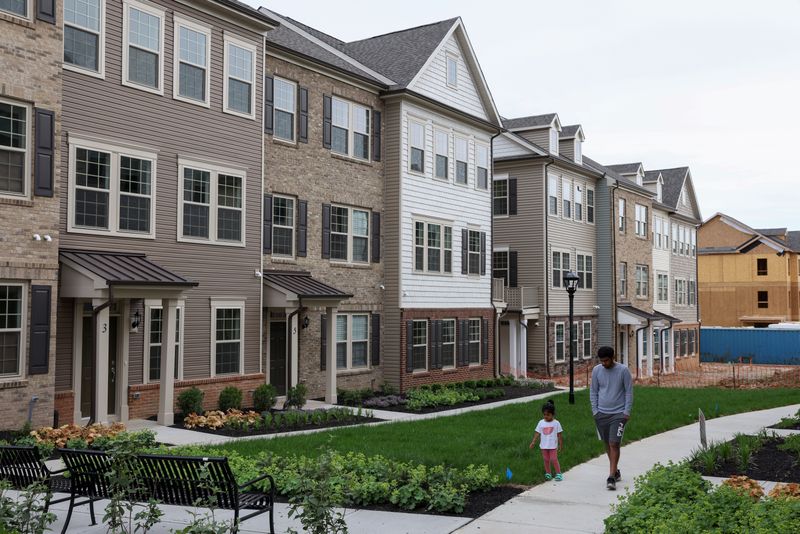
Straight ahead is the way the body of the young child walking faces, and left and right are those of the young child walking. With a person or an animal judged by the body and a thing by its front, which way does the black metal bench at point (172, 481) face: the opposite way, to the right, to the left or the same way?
the opposite way

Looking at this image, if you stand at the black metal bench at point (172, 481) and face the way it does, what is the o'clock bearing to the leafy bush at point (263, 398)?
The leafy bush is roughly at 11 o'clock from the black metal bench.

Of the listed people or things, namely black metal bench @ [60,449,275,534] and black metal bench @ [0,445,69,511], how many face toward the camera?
0

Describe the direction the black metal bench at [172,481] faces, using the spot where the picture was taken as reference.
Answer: facing away from the viewer and to the right of the viewer

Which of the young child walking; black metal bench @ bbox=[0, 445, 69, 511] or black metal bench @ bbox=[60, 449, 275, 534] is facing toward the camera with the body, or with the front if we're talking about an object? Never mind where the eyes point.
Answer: the young child walking

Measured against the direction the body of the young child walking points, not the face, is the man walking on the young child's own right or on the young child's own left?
on the young child's own left

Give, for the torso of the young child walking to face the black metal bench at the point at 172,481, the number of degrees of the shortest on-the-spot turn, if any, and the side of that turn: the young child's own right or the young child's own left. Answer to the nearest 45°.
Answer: approximately 45° to the young child's own right

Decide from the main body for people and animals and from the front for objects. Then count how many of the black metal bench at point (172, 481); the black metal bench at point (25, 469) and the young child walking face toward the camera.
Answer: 1

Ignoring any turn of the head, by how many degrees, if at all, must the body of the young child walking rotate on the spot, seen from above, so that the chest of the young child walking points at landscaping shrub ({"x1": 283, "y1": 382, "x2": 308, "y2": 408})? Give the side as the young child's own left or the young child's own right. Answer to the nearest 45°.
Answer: approximately 135° to the young child's own right

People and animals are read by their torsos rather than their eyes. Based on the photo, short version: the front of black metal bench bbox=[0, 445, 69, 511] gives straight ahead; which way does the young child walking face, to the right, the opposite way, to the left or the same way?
the opposite way
